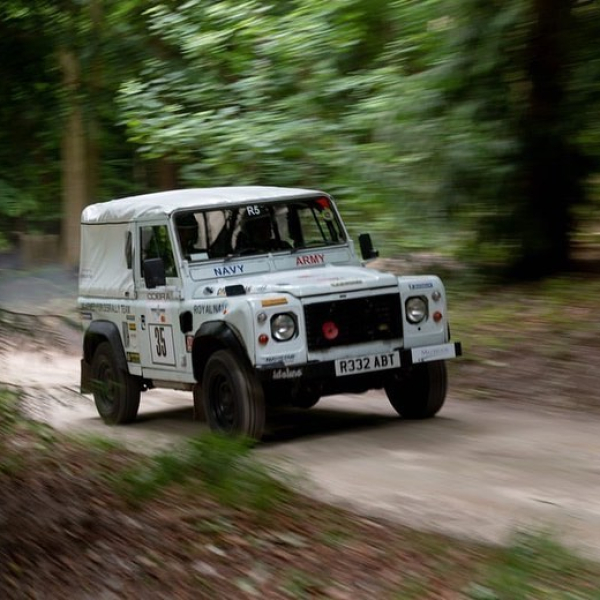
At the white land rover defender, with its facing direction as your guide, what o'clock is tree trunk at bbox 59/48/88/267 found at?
The tree trunk is roughly at 7 o'clock from the white land rover defender.

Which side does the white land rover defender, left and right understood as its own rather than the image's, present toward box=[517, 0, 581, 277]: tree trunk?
left

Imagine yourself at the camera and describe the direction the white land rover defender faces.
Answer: facing the viewer and to the right of the viewer
